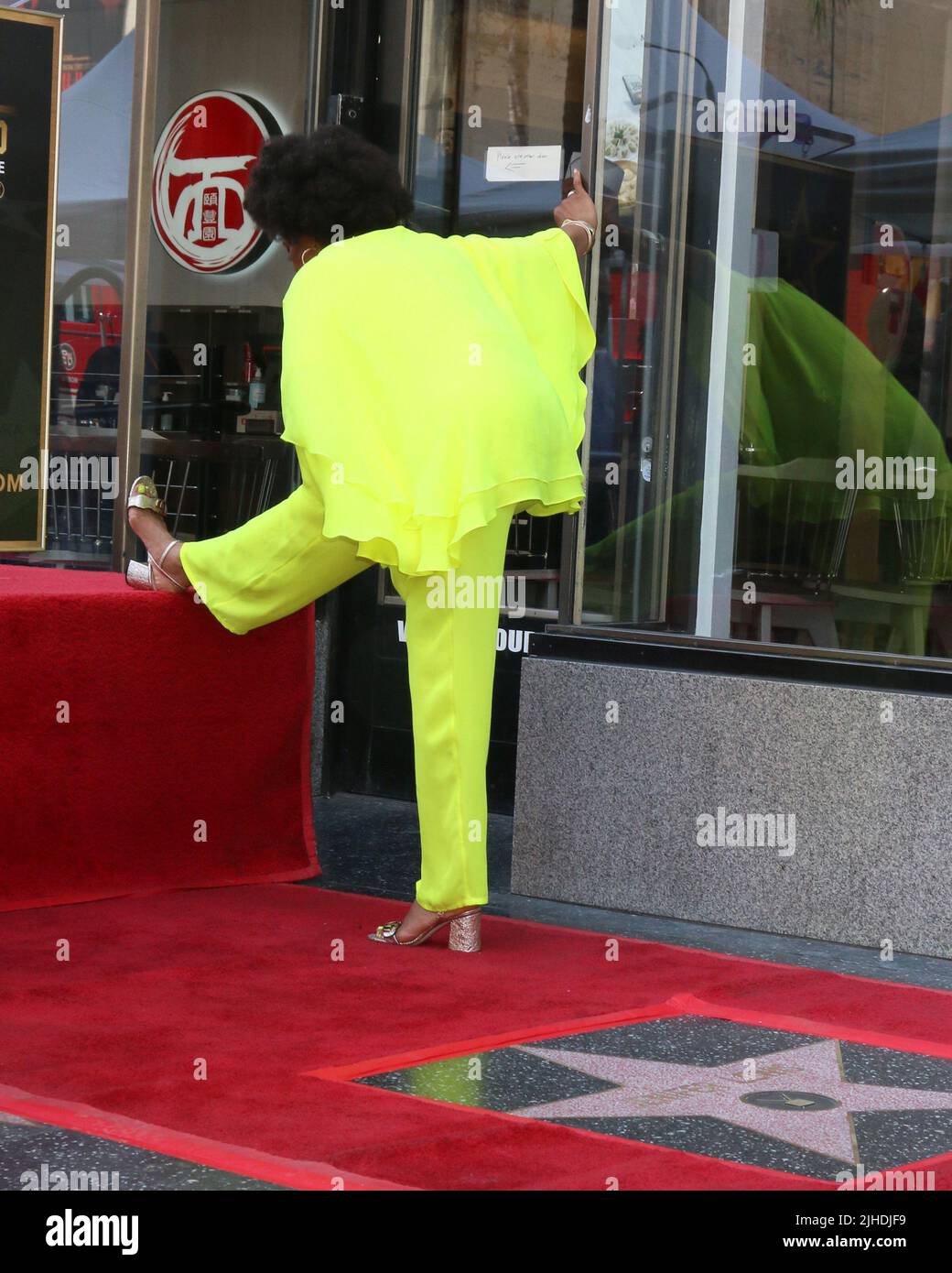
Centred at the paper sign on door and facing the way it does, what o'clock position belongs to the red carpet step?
The red carpet step is roughly at 1 o'clock from the paper sign on door.

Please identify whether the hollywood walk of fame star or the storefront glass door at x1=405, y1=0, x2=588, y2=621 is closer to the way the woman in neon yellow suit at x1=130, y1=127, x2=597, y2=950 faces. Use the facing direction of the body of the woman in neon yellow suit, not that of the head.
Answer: the storefront glass door

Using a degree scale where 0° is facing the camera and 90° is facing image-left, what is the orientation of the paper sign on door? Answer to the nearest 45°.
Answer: approximately 0°

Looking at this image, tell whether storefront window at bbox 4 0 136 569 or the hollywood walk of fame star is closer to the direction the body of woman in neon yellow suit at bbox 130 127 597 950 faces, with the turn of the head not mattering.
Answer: the storefront window

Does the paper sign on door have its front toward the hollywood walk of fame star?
yes

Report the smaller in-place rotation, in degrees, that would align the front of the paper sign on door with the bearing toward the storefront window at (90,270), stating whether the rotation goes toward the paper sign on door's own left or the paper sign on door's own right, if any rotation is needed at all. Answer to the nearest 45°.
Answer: approximately 90° to the paper sign on door's own right

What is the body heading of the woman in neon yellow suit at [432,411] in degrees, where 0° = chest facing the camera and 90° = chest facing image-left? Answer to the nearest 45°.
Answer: approximately 135°

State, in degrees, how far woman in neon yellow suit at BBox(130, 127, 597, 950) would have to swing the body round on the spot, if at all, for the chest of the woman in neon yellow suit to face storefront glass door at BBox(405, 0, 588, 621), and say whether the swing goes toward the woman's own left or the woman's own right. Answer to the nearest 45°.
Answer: approximately 45° to the woman's own right

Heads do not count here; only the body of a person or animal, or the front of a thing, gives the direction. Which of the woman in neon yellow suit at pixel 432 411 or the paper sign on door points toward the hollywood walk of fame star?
the paper sign on door

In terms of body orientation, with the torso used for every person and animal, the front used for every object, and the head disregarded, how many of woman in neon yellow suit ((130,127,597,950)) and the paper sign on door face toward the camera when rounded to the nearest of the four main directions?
1

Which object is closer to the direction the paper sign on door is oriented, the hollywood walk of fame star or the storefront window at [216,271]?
the hollywood walk of fame star

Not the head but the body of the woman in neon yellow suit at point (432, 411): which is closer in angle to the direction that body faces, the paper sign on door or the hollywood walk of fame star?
the paper sign on door
